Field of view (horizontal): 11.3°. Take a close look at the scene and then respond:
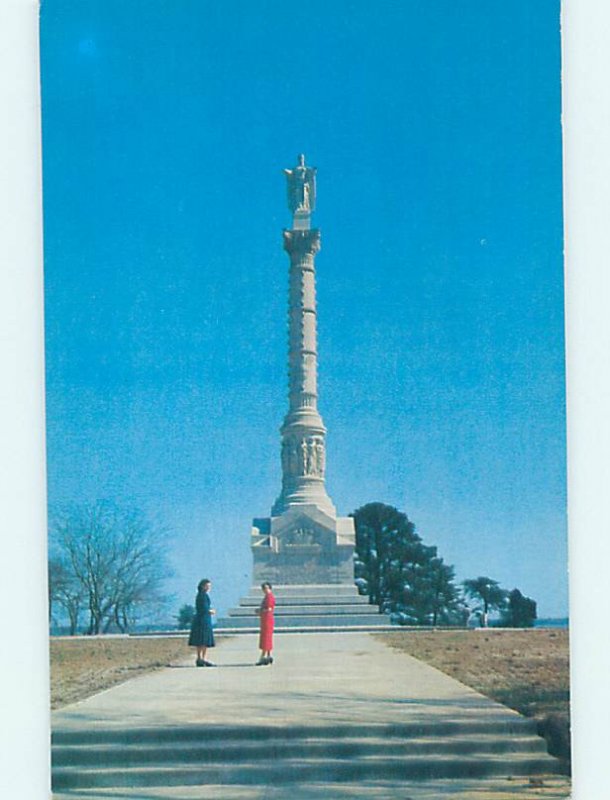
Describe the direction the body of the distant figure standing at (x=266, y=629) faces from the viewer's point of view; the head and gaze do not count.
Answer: to the viewer's left

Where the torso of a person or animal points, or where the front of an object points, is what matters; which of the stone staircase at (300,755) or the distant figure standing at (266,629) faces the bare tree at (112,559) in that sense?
the distant figure standing

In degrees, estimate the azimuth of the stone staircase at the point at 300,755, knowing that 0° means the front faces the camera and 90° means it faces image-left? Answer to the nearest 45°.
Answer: approximately 0°

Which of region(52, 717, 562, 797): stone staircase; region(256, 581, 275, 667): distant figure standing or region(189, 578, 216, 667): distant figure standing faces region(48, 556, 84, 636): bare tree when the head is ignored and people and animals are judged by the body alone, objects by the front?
region(256, 581, 275, 667): distant figure standing

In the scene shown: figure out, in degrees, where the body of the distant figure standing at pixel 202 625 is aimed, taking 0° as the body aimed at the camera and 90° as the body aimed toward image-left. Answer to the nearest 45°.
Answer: approximately 270°

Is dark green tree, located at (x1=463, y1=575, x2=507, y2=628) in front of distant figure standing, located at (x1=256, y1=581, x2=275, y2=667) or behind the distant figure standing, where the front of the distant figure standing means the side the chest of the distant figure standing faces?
behind

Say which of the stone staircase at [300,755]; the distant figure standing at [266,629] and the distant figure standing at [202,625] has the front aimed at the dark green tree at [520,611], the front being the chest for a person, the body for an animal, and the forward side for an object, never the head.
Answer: the distant figure standing at [202,625]

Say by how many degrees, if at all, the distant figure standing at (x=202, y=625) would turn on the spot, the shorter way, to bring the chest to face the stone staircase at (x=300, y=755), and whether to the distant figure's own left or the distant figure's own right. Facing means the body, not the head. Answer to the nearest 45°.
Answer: approximately 90° to the distant figure's own right

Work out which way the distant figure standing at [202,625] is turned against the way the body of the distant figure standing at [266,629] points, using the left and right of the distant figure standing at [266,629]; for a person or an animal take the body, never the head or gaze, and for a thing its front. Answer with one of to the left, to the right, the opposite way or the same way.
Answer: the opposite way

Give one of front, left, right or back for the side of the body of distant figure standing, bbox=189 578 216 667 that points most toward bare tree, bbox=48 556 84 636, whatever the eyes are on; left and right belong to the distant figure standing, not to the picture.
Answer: left

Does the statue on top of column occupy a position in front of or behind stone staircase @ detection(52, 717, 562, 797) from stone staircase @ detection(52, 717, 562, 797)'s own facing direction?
behind
